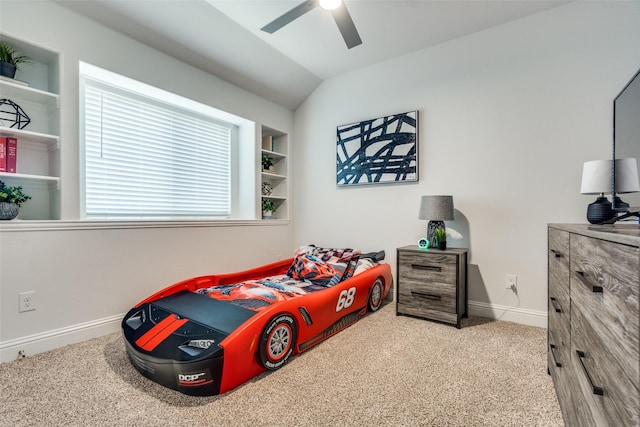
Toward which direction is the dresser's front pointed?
to the viewer's left

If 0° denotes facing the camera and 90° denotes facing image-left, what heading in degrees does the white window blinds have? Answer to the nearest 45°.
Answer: approximately 315°

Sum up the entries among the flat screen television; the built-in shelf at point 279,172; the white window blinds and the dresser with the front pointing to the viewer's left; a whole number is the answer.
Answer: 2

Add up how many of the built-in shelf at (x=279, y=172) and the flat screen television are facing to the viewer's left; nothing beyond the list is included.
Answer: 1

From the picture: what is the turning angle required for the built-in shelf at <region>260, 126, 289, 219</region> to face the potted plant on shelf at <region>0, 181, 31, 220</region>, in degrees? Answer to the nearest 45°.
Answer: approximately 90° to its right

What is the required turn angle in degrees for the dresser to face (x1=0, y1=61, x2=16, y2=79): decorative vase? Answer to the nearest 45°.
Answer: approximately 45° to its left

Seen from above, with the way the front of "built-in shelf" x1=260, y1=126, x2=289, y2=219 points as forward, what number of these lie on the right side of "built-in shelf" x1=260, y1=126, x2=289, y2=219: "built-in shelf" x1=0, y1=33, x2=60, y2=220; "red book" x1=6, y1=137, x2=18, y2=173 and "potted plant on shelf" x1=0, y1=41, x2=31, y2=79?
3

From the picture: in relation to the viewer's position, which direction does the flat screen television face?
facing to the left of the viewer

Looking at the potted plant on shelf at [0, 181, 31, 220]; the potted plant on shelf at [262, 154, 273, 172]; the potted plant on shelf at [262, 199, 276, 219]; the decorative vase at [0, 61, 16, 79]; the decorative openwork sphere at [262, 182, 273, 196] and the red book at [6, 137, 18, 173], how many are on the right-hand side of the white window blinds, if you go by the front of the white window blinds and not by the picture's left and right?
3

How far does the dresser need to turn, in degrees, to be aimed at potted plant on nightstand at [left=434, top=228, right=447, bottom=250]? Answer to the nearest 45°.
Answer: approximately 45° to its right

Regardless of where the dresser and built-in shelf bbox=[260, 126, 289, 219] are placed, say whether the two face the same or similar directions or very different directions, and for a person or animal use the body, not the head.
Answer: very different directions

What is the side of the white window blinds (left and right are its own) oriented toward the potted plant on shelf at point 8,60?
right

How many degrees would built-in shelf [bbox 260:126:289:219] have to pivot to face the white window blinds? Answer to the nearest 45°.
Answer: approximately 90° to its right
